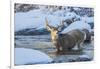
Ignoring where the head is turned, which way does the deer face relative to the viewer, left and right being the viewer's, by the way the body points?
facing the viewer and to the left of the viewer
